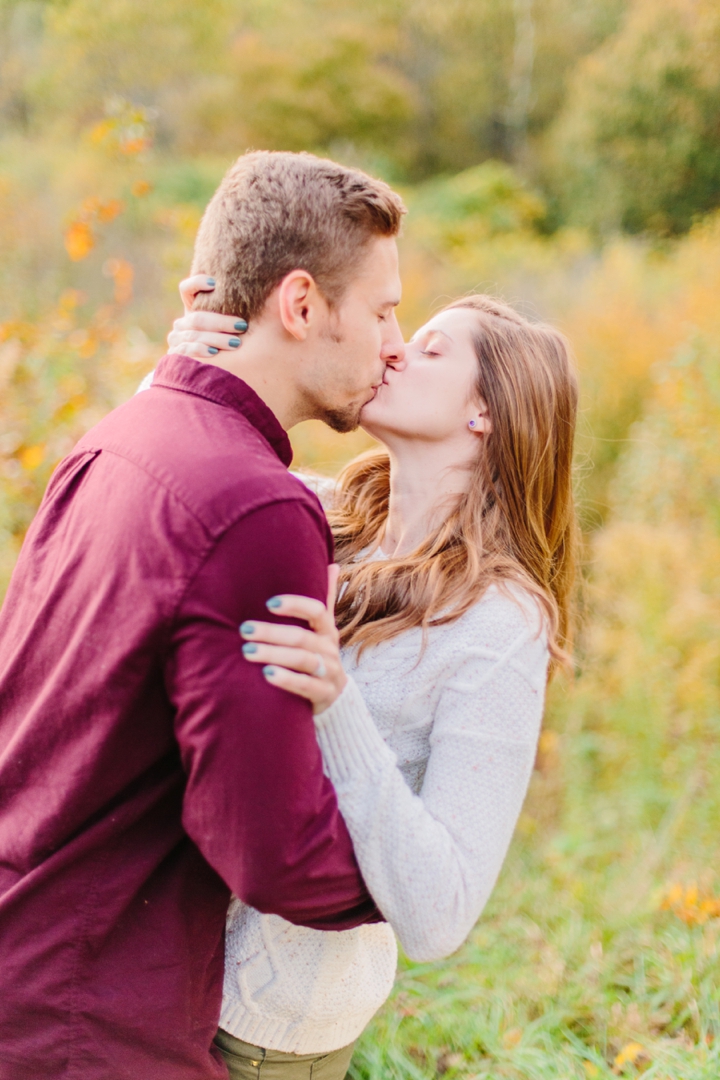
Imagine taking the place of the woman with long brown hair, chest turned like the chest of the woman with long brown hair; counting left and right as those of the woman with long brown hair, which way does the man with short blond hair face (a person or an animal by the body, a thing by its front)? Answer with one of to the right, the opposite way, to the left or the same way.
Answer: the opposite way

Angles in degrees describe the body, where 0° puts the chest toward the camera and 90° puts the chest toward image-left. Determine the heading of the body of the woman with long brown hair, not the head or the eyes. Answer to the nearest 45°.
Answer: approximately 45°

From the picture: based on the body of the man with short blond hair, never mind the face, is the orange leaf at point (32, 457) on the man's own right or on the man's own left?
on the man's own left

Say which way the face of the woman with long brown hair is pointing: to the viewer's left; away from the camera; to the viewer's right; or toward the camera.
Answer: to the viewer's left

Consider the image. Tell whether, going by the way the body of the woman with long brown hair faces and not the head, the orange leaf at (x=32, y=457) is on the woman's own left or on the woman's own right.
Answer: on the woman's own right

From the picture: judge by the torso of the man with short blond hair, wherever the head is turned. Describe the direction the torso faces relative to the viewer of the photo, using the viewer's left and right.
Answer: facing away from the viewer and to the right of the viewer
